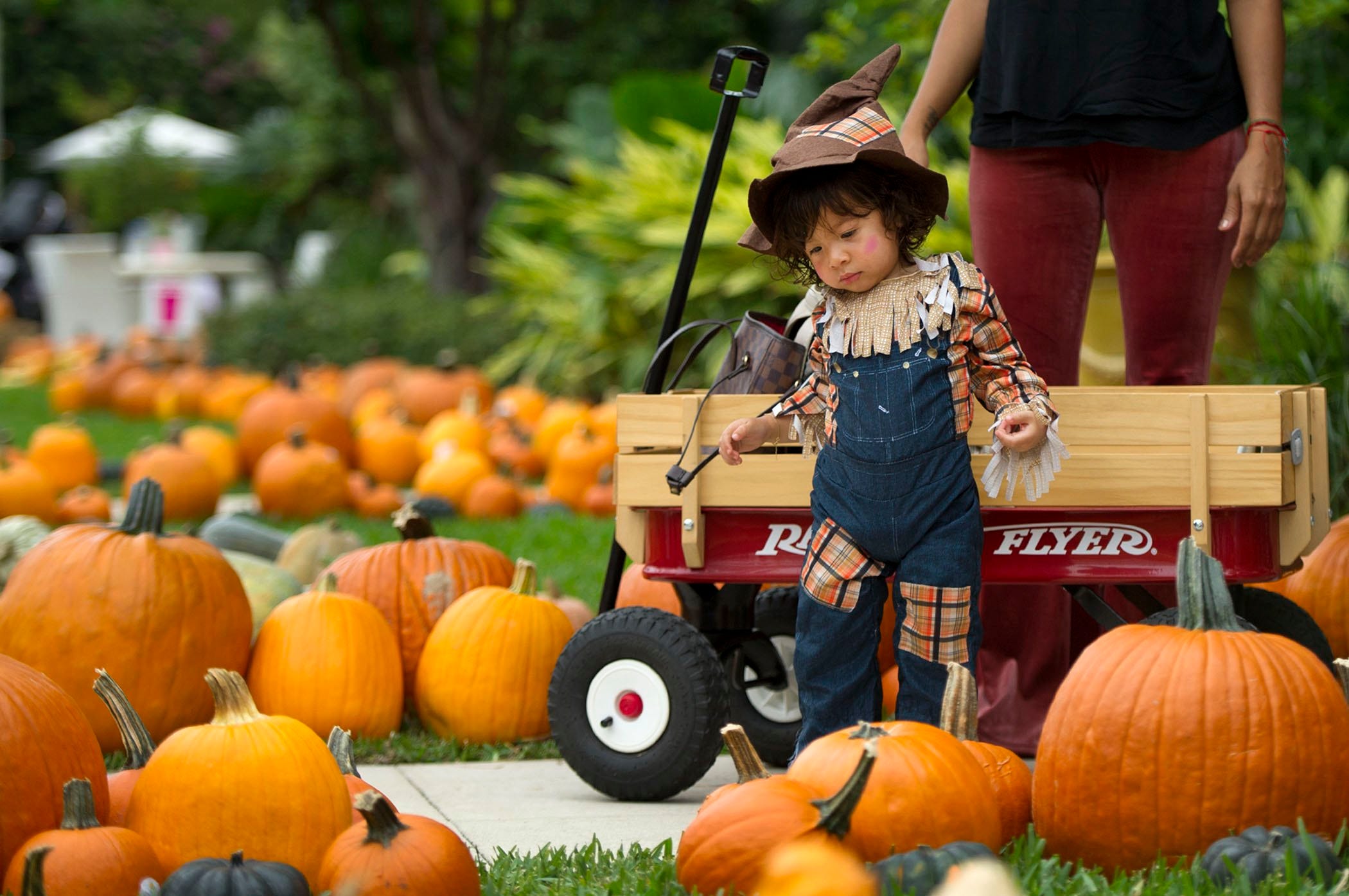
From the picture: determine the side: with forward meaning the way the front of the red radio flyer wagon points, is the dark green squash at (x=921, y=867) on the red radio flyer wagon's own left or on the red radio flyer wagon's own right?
on the red radio flyer wagon's own left

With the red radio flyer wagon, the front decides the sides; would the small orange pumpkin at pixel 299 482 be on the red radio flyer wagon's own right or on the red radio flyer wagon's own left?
on the red radio flyer wagon's own right

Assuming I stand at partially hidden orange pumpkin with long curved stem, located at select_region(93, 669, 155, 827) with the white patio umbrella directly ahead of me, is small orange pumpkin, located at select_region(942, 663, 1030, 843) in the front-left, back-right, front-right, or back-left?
back-right

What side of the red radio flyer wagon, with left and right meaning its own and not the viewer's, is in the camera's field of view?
left

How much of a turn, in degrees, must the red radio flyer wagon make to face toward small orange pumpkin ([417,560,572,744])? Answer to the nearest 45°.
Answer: approximately 45° to its right

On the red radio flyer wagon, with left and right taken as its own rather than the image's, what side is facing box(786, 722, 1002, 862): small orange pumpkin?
left
